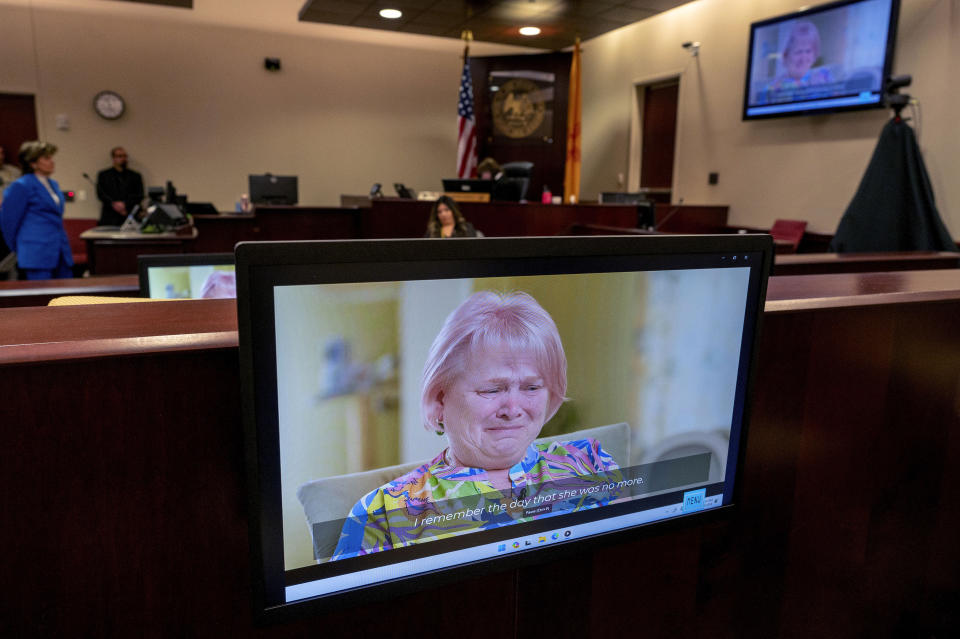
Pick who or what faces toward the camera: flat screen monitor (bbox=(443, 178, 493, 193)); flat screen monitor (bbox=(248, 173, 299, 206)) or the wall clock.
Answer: the wall clock

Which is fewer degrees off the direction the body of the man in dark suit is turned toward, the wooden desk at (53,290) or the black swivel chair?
the wooden desk

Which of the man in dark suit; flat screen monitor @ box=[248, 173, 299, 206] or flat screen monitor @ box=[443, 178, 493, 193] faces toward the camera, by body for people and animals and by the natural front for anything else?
the man in dark suit

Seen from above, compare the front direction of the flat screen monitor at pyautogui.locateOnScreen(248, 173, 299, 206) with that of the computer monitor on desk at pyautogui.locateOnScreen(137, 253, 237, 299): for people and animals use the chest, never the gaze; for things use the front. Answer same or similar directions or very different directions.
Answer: very different directions

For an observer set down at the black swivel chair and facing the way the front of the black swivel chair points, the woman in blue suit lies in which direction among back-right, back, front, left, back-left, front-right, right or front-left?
front

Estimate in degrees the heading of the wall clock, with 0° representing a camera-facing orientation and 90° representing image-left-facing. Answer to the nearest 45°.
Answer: approximately 0°

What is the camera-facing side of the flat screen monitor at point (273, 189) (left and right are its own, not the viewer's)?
back

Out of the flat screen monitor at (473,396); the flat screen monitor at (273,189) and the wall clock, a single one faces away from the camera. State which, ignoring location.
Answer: the flat screen monitor at (273,189)

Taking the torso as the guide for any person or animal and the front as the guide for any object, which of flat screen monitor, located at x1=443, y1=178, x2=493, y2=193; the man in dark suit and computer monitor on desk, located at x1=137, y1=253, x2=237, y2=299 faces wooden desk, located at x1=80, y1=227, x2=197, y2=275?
the man in dark suit

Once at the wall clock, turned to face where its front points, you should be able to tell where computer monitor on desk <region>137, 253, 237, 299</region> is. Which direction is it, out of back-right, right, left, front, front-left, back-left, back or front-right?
front

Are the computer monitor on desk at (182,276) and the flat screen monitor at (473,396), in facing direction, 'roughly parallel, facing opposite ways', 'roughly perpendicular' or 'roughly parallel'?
roughly parallel

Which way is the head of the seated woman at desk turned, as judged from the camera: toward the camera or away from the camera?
toward the camera

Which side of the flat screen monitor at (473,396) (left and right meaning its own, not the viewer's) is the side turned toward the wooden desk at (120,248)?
back

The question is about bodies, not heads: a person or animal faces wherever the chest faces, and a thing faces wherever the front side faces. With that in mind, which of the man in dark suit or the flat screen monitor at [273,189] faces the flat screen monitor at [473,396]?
the man in dark suit

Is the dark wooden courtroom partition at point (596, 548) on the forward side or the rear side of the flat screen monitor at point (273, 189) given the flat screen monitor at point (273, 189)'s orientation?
on the rear side

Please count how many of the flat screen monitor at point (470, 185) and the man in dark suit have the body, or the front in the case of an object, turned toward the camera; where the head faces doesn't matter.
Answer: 1

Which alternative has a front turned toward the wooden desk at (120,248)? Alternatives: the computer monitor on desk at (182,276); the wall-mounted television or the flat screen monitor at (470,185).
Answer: the wall-mounted television

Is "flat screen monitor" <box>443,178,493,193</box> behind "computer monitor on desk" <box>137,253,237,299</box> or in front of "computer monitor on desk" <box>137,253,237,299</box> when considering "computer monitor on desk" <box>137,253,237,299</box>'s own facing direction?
behind

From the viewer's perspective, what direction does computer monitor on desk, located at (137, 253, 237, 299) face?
toward the camera
